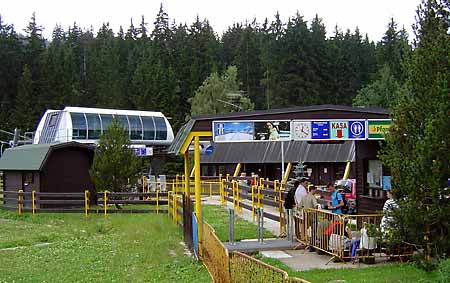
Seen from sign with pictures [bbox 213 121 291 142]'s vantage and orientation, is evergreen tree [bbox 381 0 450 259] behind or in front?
in front

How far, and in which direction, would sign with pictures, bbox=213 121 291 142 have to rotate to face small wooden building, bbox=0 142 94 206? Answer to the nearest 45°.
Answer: approximately 135° to its right

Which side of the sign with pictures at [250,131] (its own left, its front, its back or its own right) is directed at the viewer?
front

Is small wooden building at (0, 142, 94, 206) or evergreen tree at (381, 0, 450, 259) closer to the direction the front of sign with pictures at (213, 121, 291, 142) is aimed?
the evergreen tree
